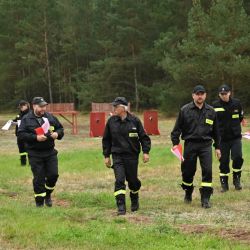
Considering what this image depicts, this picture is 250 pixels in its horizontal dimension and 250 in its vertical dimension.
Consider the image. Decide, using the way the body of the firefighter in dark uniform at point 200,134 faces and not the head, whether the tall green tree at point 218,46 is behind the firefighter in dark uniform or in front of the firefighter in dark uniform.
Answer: behind

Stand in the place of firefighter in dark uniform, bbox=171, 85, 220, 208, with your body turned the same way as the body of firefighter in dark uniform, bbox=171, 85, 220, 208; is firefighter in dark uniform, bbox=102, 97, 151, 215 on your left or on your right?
on your right

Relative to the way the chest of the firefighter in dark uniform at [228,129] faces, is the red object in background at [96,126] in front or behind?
behind

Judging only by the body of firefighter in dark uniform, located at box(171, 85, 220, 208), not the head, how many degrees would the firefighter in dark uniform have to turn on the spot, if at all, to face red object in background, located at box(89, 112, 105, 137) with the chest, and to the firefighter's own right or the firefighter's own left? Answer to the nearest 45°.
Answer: approximately 180°

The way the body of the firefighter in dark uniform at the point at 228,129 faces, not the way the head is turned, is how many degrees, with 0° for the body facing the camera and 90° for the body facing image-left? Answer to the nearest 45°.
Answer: approximately 0°

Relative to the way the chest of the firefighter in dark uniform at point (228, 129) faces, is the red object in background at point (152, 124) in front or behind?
behind

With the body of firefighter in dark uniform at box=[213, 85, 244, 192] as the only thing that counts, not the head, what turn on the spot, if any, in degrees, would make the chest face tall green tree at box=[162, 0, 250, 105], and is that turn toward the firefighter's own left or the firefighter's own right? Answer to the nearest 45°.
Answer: approximately 180°

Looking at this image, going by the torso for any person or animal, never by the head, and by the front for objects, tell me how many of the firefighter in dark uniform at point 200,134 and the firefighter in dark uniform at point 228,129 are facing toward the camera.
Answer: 2

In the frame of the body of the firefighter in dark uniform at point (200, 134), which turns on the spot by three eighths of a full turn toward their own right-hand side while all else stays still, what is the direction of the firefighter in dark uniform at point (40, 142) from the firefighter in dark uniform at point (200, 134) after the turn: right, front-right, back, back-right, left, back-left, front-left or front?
front-left
